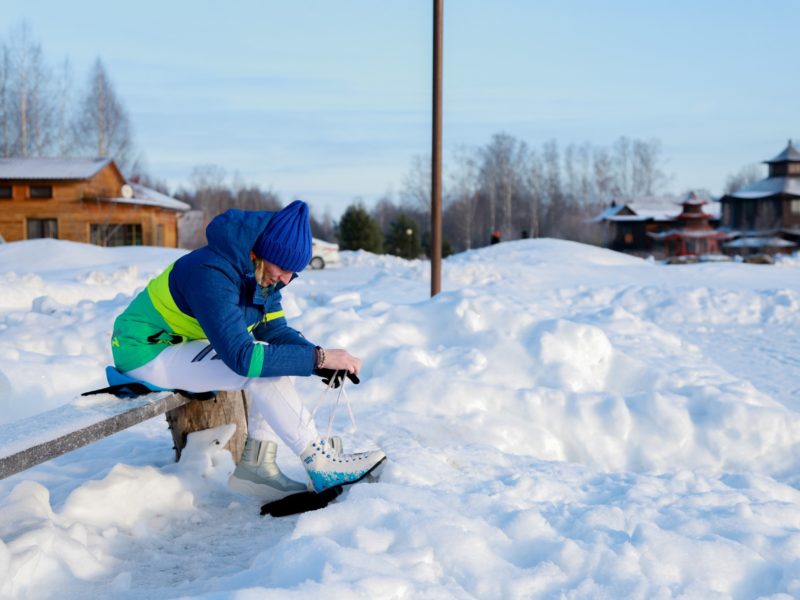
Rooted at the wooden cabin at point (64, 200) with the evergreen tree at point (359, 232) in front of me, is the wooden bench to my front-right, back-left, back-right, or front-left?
back-right

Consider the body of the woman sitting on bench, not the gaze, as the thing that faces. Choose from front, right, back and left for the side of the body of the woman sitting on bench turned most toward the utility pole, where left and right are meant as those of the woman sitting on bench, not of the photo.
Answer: left

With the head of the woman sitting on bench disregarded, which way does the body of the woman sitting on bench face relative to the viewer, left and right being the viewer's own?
facing to the right of the viewer

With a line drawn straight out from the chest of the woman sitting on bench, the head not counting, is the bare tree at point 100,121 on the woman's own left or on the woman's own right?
on the woman's own left

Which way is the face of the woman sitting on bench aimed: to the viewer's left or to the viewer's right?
to the viewer's right

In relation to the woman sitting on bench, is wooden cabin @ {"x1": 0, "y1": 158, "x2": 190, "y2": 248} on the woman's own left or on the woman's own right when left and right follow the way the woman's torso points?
on the woman's own left

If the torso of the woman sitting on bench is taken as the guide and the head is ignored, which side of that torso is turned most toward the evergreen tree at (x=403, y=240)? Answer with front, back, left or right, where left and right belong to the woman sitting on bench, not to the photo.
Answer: left

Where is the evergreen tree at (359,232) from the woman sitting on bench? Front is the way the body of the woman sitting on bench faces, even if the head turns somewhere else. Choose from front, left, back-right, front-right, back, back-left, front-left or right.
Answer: left
